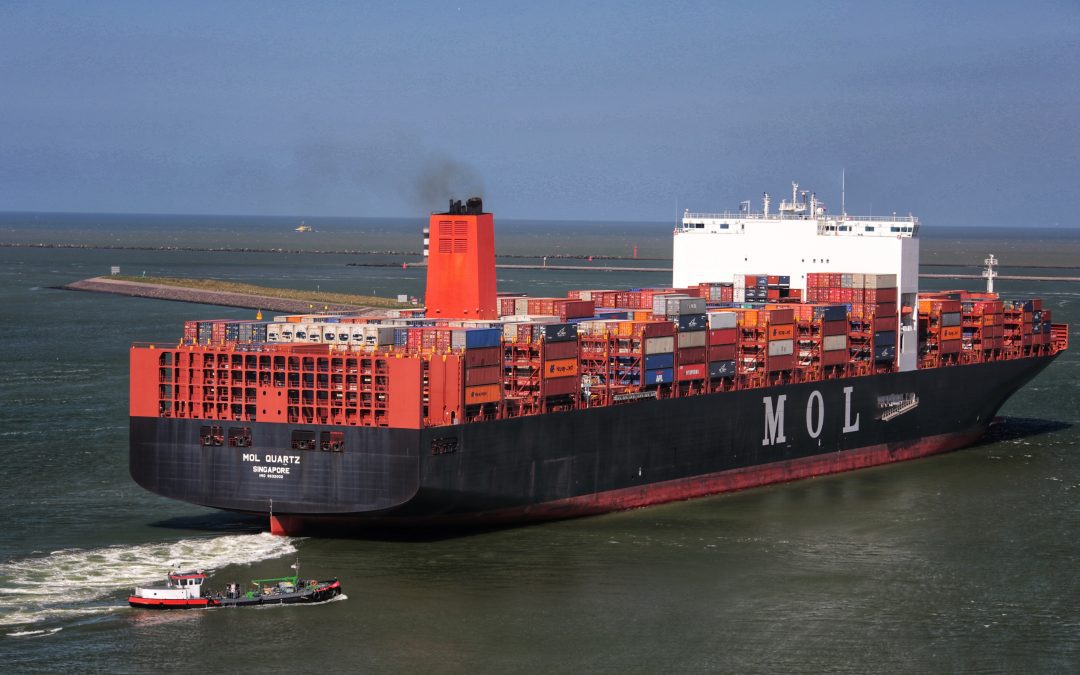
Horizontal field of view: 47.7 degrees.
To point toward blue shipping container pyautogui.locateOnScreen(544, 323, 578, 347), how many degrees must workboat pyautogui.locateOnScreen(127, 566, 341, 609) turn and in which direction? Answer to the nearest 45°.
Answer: approximately 45° to its left

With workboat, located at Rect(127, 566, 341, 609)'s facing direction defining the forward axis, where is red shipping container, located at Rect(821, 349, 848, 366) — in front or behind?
in front

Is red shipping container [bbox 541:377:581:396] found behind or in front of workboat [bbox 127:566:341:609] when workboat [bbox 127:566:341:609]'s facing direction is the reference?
in front

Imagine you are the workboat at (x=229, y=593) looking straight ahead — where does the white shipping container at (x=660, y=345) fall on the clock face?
The white shipping container is roughly at 11 o'clock from the workboat.

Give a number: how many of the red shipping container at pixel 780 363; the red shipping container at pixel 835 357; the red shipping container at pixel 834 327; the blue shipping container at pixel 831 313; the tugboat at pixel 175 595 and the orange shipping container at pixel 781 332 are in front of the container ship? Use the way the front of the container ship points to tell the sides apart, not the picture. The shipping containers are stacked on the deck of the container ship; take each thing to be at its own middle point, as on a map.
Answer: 5

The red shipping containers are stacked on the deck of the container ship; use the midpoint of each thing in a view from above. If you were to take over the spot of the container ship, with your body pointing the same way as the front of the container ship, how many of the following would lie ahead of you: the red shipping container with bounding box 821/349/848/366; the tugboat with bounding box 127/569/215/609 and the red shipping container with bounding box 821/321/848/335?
2

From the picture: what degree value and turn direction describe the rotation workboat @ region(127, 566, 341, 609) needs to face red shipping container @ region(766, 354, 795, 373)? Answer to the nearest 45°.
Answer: approximately 45° to its left

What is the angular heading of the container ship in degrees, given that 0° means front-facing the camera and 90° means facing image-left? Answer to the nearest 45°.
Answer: approximately 225°

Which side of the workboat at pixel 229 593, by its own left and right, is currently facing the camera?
right

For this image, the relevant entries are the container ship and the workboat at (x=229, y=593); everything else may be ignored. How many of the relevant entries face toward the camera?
0
